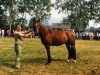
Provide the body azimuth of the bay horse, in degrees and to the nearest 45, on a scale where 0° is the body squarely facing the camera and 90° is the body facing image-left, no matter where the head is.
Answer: approximately 90°
